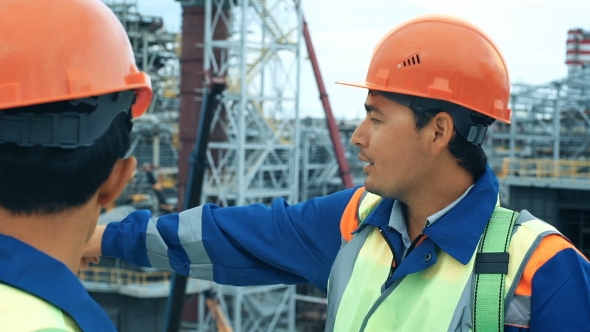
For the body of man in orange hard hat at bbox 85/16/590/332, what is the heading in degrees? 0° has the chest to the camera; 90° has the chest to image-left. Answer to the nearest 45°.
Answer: approximately 45°

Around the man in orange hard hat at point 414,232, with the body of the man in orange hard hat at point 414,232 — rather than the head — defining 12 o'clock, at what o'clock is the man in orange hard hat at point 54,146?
the man in orange hard hat at point 54,146 is roughly at 12 o'clock from the man in orange hard hat at point 414,232.

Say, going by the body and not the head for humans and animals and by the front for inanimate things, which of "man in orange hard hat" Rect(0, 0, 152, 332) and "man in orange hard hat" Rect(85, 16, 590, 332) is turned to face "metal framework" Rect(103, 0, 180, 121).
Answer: "man in orange hard hat" Rect(0, 0, 152, 332)

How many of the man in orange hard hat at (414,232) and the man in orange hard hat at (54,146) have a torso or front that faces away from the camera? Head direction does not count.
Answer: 1

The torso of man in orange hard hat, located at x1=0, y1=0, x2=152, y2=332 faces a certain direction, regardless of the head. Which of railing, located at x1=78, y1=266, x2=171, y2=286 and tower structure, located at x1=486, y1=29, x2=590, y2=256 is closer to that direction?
the railing

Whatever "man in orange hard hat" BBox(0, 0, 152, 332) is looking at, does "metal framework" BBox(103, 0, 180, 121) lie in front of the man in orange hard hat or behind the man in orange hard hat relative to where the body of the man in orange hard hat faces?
in front

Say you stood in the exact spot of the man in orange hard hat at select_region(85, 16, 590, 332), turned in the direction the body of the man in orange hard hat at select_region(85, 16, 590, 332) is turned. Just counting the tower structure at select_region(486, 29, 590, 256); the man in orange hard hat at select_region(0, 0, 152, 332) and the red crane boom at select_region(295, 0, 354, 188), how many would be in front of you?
1

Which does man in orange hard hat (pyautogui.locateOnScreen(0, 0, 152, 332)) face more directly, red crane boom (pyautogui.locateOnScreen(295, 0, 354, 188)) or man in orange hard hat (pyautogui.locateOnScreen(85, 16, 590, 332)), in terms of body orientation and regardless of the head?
the red crane boom

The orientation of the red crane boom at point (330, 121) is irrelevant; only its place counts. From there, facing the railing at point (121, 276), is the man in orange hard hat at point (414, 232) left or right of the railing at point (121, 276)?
left

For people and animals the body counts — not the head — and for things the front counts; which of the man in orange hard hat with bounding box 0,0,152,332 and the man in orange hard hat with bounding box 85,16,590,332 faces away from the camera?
the man in orange hard hat with bounding box 0,0,152,332

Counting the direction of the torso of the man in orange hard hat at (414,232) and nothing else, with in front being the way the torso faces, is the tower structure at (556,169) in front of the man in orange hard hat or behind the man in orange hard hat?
behind

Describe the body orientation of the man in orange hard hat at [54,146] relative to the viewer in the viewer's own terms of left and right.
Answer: facing away from the viewer

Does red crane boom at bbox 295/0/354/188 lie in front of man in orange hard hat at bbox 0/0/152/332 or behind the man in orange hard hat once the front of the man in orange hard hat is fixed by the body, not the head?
in front

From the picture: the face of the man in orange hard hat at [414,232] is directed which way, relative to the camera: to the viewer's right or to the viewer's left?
to the viewer's left
